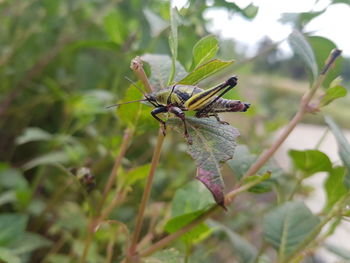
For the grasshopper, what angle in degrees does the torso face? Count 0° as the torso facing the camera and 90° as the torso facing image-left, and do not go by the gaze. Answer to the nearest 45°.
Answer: approximately 90°
